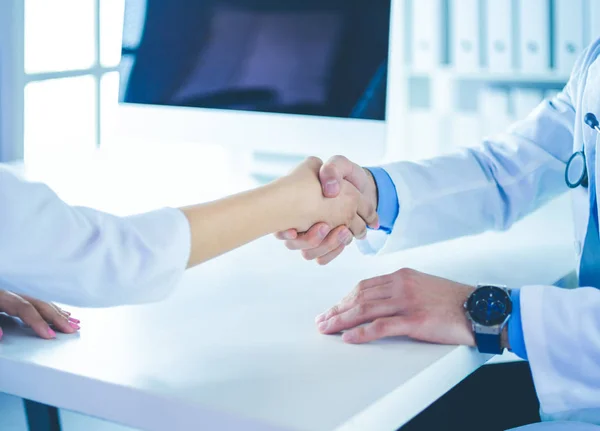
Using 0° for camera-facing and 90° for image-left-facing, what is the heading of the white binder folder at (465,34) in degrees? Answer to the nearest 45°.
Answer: approximately 0°

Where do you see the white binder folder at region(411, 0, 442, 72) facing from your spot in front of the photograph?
facing the viewer

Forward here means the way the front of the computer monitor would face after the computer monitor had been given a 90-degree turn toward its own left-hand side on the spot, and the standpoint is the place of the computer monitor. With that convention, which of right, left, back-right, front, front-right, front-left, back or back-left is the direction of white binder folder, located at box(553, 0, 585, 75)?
front

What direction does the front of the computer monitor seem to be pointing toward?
toward the camera

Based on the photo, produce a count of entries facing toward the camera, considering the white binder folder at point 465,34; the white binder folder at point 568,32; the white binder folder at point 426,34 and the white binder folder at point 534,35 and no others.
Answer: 4

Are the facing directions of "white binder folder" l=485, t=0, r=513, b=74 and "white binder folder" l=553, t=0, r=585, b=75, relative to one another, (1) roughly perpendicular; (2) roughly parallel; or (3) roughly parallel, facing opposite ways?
roughly parallel

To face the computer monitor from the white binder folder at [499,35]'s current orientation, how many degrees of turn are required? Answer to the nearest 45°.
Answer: approximately 45° to its right

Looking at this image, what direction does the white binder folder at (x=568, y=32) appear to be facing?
toward the camera
